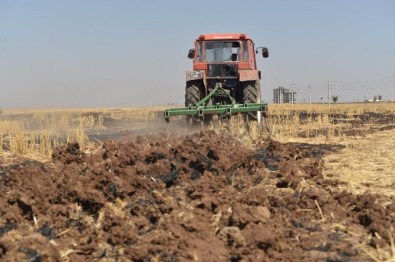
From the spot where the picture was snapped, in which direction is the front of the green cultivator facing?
facing away from the viewer

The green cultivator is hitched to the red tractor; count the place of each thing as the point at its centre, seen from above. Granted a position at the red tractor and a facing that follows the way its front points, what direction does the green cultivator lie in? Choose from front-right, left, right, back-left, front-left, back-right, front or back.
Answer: back

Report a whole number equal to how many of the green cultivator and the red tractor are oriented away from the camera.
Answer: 2

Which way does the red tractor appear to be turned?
away from the camera
